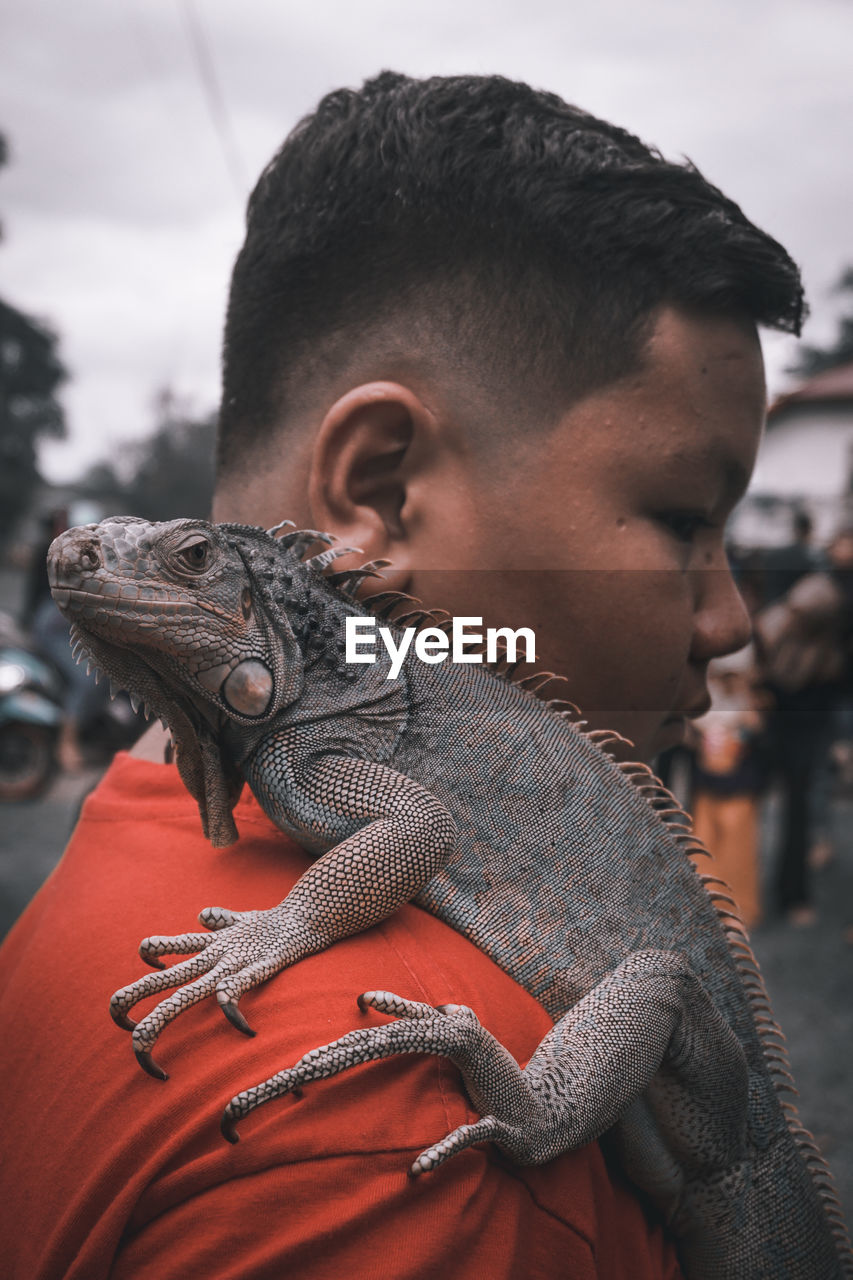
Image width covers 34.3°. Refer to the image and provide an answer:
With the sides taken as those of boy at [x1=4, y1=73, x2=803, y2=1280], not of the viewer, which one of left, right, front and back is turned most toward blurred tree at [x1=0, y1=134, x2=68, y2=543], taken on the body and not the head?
left

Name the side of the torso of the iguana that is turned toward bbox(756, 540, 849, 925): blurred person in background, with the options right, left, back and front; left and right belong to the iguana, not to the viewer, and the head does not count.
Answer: right

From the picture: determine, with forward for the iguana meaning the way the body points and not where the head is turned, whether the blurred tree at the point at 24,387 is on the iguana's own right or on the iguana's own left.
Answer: on the iguana's own right

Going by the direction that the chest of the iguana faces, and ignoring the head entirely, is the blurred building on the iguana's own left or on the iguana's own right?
on the iguana's own right

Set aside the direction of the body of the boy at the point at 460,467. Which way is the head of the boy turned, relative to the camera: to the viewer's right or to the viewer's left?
to the viewer's right

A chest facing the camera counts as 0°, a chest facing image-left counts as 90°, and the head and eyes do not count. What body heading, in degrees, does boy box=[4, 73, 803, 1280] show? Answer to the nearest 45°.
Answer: approximately 270°

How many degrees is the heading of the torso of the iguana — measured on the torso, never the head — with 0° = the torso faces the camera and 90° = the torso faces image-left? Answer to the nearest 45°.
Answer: approximately 90°
